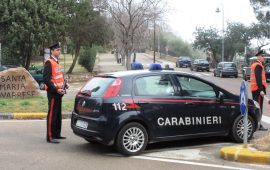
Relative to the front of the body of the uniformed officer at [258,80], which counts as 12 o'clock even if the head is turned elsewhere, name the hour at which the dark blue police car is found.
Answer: The dark blue police car is roughly at 4 o'clock from the uniformed officer.

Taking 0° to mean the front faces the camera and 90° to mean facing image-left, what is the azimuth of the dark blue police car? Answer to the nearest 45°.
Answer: approximately 225°

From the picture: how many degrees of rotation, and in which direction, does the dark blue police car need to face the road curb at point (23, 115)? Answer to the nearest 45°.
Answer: approximately 90° to its left

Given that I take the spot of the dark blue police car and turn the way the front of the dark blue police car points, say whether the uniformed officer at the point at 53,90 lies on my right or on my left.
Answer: on my left
